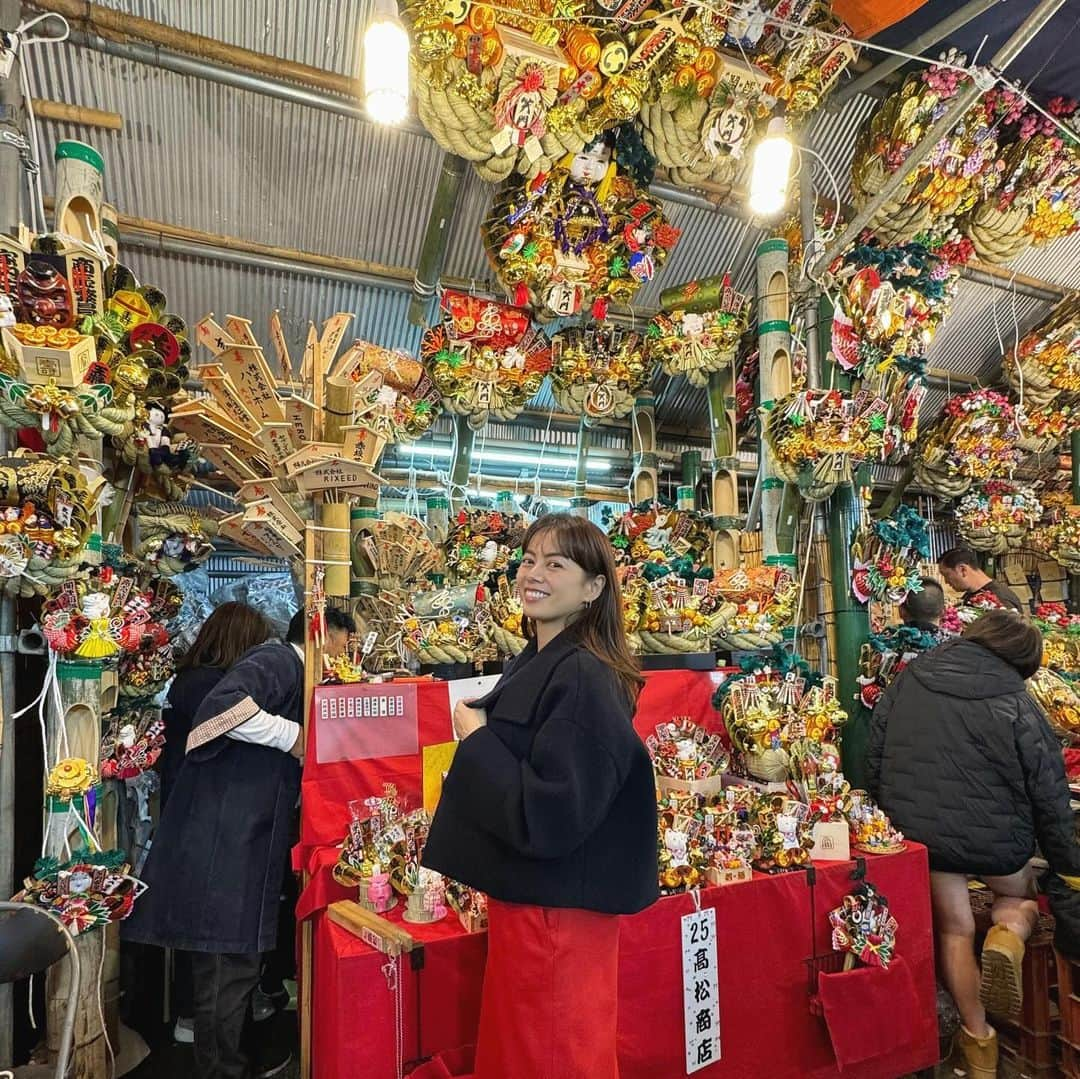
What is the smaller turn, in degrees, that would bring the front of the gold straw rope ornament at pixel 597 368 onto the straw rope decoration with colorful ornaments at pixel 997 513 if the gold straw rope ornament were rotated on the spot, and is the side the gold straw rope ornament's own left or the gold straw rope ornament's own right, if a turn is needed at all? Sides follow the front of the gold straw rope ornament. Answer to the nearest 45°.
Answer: approximately 135° to the gold straw rope ornament's own left

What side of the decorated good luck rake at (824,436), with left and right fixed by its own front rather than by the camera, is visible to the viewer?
front

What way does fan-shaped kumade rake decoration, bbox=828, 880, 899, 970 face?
toward the camera

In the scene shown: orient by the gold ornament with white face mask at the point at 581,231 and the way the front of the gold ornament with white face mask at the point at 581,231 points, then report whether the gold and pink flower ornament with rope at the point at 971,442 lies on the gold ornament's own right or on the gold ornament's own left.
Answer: on the gold ornament's own left

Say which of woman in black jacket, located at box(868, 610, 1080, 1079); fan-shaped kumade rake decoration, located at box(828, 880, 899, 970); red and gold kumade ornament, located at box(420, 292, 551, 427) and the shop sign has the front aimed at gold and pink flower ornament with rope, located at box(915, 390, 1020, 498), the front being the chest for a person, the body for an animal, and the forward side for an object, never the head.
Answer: the woman in black jacket

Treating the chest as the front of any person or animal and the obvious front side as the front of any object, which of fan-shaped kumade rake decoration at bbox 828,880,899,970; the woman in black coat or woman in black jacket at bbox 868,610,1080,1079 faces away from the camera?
the woman in black jacket

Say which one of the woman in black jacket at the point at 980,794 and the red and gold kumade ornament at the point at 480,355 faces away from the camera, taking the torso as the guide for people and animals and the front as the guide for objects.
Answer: the woman in black jacket

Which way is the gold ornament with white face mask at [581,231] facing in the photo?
toward the camera

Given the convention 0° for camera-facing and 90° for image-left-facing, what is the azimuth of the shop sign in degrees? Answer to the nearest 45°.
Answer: approximately 0°

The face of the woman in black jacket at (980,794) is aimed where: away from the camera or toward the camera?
away from the camera

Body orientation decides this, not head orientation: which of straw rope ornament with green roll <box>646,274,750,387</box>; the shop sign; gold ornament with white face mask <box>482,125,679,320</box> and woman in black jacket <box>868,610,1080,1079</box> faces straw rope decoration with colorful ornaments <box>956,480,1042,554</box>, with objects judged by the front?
the woman in black jacket

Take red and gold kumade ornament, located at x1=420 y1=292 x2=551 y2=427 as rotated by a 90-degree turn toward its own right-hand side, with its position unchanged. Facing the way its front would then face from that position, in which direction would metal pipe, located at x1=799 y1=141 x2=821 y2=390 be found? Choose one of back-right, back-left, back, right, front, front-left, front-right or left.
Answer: back

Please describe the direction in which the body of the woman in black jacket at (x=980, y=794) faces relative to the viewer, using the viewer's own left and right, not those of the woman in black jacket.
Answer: facing away from the viewer
